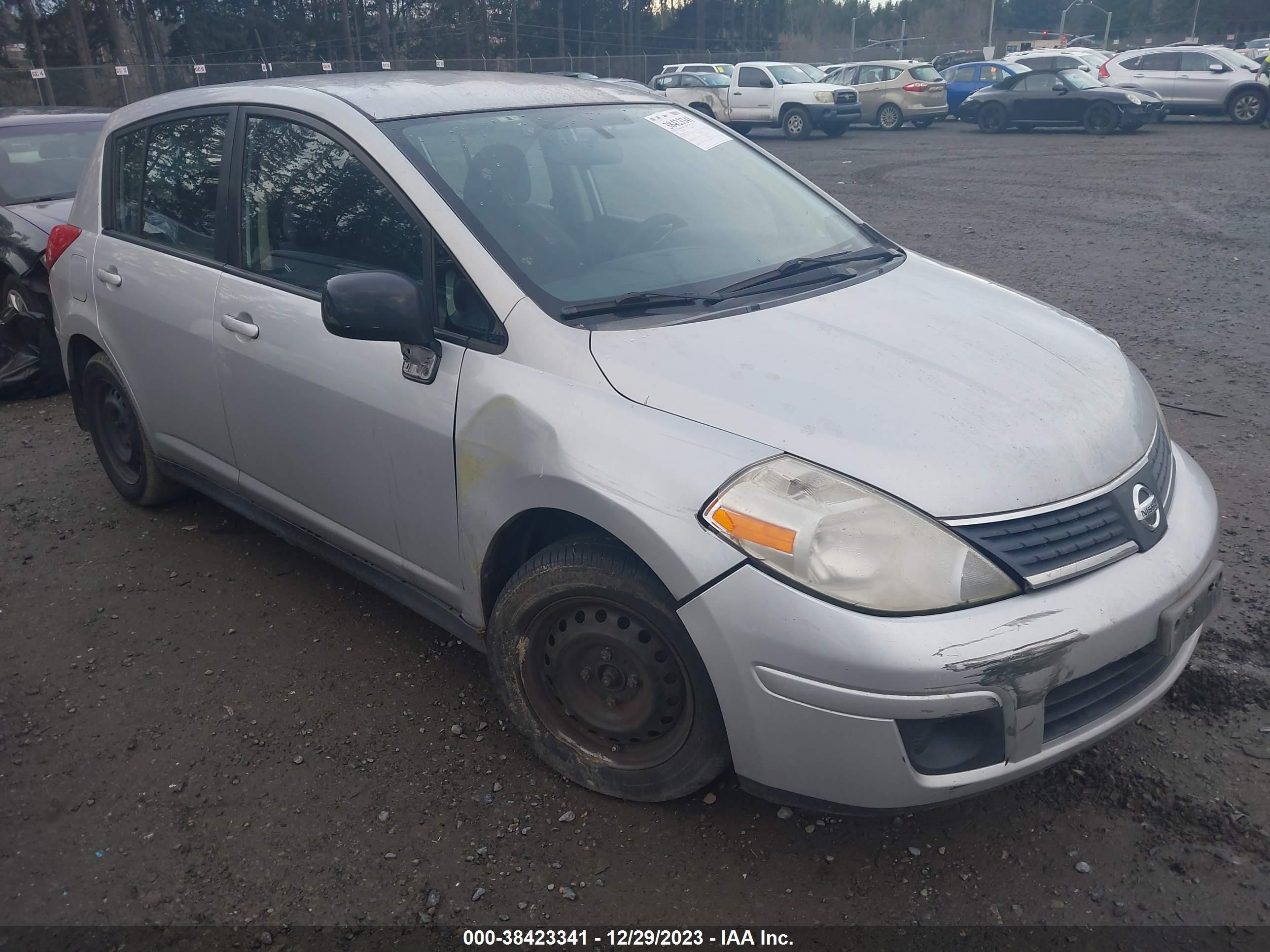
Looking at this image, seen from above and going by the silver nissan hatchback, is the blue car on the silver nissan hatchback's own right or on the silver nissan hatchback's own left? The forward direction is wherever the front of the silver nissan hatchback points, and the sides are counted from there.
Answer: on the silver nissan hatchback's own left

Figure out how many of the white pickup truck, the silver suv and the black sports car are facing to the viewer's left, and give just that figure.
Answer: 0

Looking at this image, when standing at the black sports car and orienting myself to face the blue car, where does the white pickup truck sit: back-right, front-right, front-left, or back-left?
front-left

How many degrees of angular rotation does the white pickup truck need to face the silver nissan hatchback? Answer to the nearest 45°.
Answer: approximately 45° to its right

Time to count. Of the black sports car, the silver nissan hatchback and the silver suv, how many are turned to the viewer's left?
0

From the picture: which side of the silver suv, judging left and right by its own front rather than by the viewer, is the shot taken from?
right

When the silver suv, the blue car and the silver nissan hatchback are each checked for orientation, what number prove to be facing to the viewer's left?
0

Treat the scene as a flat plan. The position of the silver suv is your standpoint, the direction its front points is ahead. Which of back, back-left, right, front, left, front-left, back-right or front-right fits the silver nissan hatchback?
right

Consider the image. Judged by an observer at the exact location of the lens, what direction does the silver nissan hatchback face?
facing the viewer and to the right of the viewer

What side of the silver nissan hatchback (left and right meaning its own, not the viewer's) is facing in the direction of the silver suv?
left
